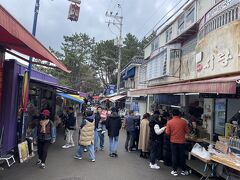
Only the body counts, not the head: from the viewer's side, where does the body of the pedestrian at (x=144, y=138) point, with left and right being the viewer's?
facing away from the viewer and to the right of the viewer

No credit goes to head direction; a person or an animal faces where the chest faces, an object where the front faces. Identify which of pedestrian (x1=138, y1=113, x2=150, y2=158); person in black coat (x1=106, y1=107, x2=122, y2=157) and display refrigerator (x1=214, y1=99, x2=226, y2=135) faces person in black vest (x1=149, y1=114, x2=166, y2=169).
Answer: the display refrigerator

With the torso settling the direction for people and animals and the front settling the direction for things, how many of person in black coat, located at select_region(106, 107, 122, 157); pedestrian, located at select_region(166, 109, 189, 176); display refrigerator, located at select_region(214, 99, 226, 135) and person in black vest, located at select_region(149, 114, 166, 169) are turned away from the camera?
2

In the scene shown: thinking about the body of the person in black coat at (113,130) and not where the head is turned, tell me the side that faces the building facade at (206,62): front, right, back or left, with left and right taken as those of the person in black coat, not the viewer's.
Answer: right

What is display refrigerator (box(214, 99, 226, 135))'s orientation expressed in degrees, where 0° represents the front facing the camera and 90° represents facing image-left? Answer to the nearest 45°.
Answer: approximately 45°

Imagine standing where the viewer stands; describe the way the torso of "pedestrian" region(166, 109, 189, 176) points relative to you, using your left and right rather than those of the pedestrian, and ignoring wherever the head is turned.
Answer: facing away from the viewer

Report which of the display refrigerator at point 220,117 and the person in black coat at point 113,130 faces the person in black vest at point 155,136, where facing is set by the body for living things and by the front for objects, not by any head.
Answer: the display refrigerator

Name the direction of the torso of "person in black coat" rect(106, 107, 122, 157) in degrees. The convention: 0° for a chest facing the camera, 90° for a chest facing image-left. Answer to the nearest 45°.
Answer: approximately 180°

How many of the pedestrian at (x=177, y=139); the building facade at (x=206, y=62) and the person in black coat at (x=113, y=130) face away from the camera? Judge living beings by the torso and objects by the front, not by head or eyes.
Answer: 2
